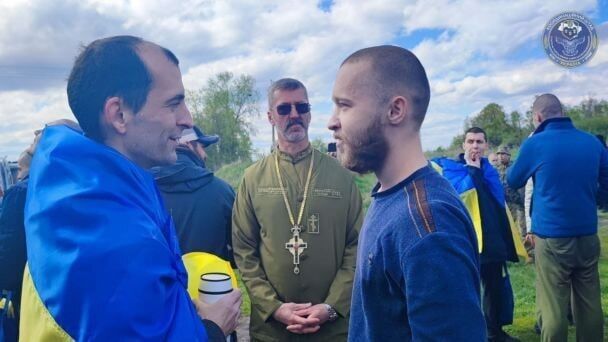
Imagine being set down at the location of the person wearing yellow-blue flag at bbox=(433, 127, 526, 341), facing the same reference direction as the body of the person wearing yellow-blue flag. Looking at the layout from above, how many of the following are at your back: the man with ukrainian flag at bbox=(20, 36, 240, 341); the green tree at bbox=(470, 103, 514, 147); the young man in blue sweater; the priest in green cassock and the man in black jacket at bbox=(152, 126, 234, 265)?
1

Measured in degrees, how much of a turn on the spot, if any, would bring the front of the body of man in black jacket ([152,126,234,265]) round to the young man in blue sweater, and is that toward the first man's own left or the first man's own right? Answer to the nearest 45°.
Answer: approximately 135° to the first man's own right

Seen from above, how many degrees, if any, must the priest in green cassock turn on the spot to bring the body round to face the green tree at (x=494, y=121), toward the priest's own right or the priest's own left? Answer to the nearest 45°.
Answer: approximately 135° to the priest's own left

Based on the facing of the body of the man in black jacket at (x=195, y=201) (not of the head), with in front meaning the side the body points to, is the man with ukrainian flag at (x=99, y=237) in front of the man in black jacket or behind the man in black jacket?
behind

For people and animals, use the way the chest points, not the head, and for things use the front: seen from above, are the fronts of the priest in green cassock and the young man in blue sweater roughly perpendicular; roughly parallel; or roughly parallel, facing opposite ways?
roughly perpendicular

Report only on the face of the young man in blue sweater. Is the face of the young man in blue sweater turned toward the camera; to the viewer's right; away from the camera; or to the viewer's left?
to the viewer's left

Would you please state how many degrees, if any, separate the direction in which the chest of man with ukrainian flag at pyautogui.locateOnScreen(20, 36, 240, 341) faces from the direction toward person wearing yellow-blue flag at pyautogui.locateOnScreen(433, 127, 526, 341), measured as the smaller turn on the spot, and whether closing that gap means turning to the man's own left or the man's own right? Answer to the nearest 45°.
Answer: approximately 45° to the man's own left

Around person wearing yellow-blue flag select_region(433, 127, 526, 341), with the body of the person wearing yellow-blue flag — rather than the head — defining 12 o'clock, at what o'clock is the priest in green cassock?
The priest in green cassock is roughly at 1 o'clock from the person wearing yellow-blue flag.

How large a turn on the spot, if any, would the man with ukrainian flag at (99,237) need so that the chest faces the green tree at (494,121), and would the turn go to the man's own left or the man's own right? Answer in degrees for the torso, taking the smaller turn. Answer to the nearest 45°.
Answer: approximately 45° to the man's own left

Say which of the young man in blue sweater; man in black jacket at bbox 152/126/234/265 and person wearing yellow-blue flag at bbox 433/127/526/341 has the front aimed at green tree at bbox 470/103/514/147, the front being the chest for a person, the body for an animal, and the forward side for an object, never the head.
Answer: the man in black jacket

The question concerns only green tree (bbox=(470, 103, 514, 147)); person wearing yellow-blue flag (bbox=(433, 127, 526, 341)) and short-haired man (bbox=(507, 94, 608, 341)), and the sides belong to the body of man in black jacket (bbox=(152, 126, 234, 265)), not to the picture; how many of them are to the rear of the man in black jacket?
0

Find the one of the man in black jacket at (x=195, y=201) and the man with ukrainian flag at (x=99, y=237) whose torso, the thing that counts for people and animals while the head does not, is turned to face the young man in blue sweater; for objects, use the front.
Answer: the man with ukrainian flag

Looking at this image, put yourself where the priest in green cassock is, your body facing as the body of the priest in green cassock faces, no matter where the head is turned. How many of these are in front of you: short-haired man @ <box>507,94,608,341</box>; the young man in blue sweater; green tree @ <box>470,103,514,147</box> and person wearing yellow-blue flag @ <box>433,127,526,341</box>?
1

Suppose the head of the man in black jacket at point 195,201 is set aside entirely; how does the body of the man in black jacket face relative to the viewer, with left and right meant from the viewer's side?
facing away from the viewer and to the right of the viewer

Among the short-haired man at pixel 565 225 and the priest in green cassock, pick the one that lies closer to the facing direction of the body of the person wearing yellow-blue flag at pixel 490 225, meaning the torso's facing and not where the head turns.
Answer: the priest in green cassock

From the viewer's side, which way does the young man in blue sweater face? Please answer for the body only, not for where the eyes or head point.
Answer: to the viewer's left

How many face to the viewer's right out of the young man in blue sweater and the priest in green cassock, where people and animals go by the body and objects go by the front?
0

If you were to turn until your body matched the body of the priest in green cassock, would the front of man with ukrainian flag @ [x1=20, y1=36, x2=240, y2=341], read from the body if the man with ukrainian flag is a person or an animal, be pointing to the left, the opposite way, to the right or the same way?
to the left

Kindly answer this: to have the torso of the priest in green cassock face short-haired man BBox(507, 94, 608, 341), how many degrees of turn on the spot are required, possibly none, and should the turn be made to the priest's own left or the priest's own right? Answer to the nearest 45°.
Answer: approximately 135° to the priest's own left

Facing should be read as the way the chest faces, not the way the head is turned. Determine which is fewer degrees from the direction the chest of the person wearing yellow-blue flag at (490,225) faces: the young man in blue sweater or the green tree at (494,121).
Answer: the young man in blue sweater

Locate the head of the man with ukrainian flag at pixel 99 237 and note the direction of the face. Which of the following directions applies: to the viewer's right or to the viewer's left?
to the viewer's right

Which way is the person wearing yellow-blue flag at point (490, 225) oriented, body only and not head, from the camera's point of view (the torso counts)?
toward the camera

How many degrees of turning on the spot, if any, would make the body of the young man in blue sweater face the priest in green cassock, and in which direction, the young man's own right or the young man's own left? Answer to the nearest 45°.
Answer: approximately 45° to the young man's own right
